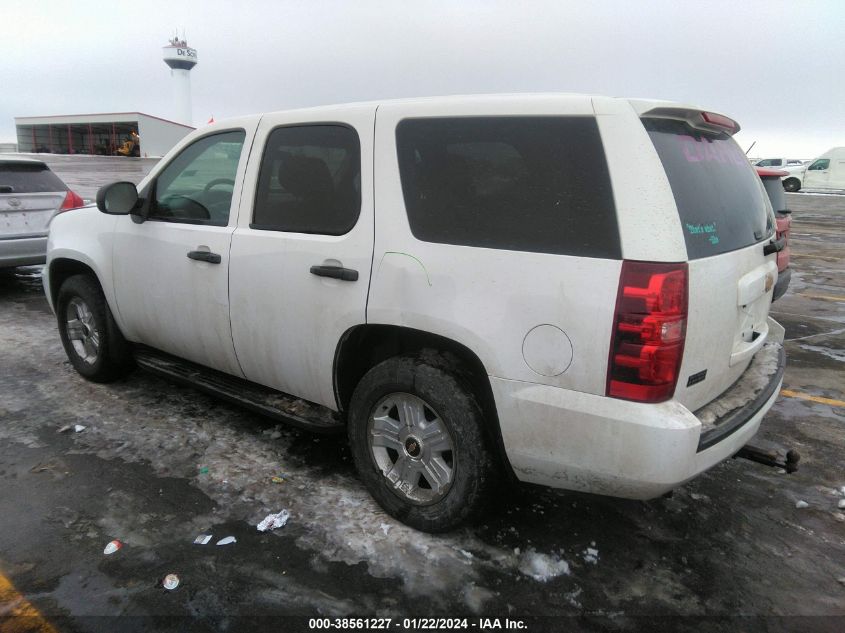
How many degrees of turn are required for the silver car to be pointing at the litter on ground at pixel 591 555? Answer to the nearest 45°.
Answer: approximately 180°

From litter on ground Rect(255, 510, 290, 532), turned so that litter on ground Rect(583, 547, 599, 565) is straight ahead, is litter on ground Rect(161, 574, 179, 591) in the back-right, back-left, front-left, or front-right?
back-right

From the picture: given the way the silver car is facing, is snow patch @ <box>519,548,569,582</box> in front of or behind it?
behind

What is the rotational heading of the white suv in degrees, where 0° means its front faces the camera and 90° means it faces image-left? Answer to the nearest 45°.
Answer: approximately 135°

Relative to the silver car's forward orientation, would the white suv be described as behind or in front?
behind

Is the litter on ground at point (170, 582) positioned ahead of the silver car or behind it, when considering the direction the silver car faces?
behind

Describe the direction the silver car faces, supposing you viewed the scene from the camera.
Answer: facing away from the viewer

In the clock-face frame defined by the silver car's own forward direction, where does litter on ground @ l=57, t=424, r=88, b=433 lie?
The litter on ground is roughly at 6 o'clock from the silver car.

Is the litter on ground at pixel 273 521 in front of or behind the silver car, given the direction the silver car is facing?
behind
